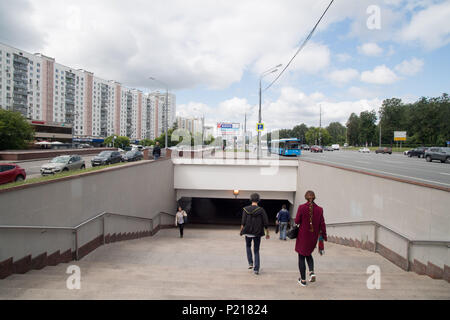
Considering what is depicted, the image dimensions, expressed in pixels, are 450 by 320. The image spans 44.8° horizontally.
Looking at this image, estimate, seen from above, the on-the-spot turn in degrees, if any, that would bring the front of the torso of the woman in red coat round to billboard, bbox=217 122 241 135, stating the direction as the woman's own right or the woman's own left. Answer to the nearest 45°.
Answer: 0° — they already face it

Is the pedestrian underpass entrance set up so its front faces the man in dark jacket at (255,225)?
yes

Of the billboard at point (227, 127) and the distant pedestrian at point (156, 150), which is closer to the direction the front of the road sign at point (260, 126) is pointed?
the distant pedestrian

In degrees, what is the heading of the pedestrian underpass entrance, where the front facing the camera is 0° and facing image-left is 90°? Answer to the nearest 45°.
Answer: approximately 0°

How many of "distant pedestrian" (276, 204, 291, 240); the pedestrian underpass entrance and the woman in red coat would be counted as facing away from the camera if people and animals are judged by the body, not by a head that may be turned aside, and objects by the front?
2

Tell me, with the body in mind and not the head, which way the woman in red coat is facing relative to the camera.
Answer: away from the camera

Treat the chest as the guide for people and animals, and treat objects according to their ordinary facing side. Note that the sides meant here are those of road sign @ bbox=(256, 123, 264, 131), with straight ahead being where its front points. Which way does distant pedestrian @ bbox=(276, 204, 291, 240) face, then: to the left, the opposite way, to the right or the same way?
the opposite way
